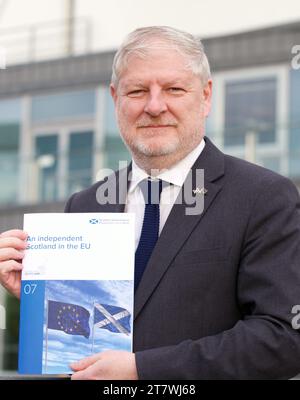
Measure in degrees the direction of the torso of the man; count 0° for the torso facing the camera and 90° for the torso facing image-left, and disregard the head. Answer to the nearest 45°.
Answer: approximately 45°
